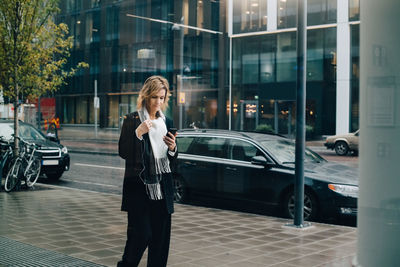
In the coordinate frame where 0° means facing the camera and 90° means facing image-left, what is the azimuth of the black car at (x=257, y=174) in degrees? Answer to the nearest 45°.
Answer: approximately 315°

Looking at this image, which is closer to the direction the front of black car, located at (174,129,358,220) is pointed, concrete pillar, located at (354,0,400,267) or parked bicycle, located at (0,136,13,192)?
the concrete pillar

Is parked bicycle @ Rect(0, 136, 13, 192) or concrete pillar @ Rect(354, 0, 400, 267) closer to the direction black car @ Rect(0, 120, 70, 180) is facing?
the concrete pillar

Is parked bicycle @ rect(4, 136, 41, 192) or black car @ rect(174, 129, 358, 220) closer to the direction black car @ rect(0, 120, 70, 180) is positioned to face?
the black car

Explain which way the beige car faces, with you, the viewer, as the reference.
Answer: facing to the left of the viewer

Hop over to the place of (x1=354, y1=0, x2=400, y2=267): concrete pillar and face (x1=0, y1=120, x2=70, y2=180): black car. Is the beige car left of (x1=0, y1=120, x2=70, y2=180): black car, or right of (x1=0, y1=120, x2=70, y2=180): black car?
right

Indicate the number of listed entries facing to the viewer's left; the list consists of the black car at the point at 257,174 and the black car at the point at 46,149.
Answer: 0

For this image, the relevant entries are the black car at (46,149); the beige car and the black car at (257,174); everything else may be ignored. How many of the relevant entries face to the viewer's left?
1
